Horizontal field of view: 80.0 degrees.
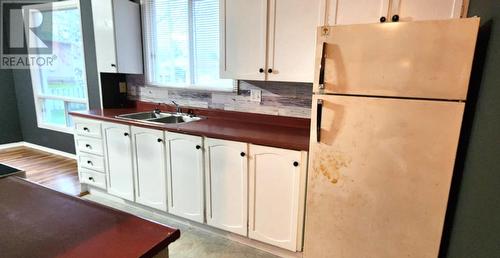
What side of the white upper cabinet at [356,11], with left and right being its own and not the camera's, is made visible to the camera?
front

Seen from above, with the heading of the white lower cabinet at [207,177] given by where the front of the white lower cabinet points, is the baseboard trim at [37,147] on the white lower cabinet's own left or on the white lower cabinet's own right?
on the white lower cabinet's own right

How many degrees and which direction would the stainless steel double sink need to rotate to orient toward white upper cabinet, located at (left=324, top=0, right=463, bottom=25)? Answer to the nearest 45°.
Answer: approximately 90° to its left

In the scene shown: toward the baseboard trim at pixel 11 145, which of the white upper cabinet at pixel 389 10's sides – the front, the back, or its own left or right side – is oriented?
right

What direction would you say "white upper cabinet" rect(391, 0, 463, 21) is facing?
toward the camera

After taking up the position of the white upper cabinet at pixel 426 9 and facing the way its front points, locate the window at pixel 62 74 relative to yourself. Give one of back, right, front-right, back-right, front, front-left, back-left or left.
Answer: right

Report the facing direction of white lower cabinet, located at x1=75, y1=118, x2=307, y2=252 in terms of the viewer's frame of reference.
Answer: facing the viewer and to the left of the viewer

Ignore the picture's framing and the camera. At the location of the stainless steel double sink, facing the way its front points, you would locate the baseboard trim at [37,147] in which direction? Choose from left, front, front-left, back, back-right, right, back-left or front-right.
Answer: right

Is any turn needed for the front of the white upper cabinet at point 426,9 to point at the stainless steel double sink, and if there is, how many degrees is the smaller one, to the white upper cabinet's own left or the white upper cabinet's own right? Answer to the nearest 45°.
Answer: approximately 90° to the white upper cabinet's own right

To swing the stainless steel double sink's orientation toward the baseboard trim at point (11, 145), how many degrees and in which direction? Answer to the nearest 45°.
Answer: approximately 90° to its right

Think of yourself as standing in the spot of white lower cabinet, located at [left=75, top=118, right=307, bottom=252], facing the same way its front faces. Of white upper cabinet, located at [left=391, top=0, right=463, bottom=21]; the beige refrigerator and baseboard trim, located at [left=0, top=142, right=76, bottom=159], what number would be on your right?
1

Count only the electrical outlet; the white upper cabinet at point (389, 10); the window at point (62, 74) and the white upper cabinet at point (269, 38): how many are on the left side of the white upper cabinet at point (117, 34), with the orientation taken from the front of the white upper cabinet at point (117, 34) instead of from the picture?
3
